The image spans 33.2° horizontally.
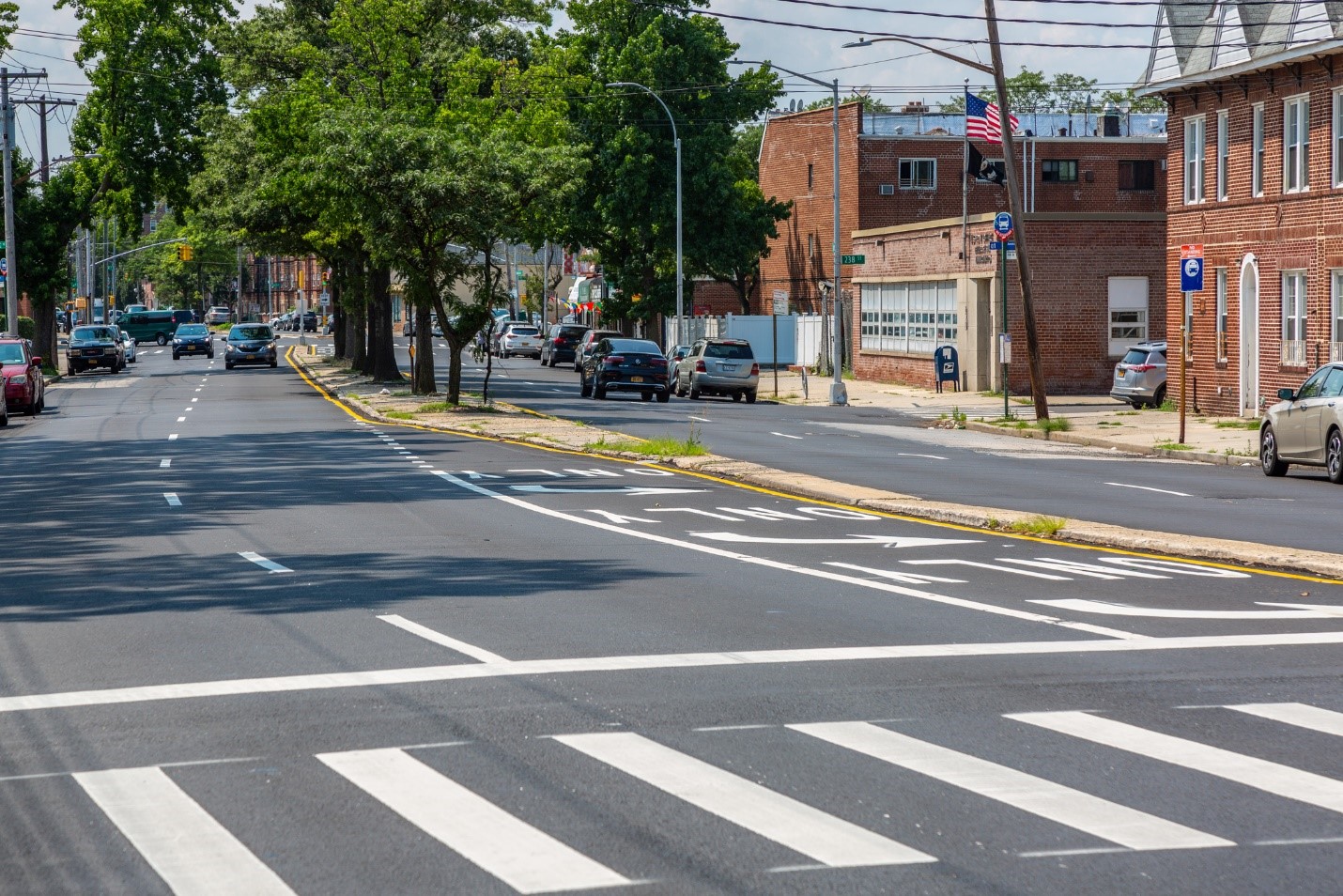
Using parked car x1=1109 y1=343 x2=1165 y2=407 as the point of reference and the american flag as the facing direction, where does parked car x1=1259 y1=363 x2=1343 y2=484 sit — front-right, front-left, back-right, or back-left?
back-left

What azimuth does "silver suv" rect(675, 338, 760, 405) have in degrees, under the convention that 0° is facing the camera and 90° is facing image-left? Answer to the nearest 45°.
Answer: approximately 135°

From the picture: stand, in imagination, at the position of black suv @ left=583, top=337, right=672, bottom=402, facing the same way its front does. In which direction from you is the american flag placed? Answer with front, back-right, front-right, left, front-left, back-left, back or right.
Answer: back-right

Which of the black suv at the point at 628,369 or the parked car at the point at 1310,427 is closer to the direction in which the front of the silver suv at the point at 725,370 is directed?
the black suv

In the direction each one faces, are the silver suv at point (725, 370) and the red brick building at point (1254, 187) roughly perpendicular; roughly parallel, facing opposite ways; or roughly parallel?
roughly perpendicular

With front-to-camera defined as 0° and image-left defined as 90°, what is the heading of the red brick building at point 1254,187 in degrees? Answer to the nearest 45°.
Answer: approximately 45°

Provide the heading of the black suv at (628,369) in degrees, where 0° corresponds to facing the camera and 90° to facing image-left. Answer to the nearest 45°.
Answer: approximately 135°
